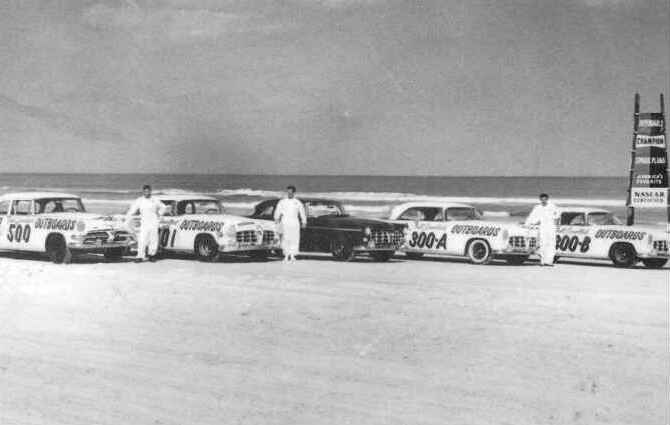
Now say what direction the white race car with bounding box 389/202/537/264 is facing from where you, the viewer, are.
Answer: facing the viewer and to the right of the viewer

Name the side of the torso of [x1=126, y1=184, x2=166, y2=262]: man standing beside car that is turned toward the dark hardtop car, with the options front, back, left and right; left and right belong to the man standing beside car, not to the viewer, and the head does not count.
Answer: left

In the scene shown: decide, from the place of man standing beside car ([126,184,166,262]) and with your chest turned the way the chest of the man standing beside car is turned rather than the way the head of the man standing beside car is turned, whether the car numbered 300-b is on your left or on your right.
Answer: on your left

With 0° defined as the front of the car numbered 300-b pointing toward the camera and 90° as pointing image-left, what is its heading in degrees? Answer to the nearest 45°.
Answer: approximately 315°

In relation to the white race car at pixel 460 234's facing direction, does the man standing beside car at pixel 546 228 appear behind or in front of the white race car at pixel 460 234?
in front

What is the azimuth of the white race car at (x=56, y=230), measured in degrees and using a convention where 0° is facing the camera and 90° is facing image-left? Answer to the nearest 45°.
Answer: approximately 315°

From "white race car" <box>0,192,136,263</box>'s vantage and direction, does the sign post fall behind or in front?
in front

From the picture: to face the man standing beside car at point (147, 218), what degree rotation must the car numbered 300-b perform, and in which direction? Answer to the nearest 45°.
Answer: approximately 90° to its right

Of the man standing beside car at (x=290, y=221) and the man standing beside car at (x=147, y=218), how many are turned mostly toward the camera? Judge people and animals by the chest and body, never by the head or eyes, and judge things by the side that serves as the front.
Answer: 2

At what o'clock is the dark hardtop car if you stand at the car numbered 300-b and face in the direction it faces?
The dark hardtop car is roughly at 4 o'clock from the car numbered 300-b.
